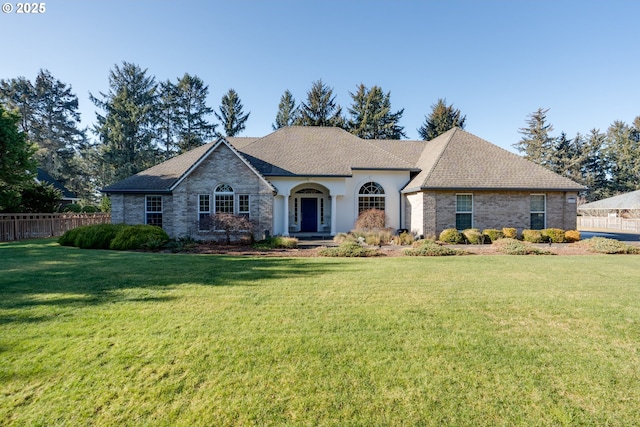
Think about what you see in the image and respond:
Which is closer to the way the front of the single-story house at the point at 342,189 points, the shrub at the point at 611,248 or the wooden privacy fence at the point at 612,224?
the shrub

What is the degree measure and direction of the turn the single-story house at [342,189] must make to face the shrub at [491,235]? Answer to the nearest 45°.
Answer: approximately 90° to its left

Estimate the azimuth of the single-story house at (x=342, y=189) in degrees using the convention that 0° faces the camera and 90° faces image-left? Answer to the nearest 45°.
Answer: approximately 0°

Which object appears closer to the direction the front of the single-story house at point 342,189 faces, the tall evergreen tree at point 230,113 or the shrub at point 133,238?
the shrub

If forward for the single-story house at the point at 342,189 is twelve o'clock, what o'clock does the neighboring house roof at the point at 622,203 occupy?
The neighboring house roof is roughly at 8 o'clock from the single-story house.

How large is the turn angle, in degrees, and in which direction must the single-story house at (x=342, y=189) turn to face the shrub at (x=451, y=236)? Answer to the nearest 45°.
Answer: approximately 90° to its left

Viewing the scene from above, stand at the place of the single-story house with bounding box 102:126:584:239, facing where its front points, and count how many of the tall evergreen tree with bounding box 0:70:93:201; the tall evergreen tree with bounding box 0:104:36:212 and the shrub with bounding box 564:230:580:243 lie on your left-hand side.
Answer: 1

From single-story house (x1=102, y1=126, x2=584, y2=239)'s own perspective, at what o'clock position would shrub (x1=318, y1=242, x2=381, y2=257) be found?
The shrub is roughly at 12 o'clock from the single-story house.

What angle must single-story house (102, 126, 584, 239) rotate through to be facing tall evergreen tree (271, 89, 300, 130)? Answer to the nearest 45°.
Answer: approximately 180°

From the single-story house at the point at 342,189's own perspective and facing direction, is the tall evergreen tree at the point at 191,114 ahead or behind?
behind

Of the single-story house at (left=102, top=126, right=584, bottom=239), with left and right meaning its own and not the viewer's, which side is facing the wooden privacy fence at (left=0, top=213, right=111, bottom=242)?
right

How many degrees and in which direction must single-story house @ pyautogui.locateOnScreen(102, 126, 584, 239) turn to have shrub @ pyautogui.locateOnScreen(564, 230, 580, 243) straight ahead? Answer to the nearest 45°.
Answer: approximately 90° to its left

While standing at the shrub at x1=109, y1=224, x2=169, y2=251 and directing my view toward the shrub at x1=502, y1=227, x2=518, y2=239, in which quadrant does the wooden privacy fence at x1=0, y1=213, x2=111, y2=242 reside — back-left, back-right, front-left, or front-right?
back-left
